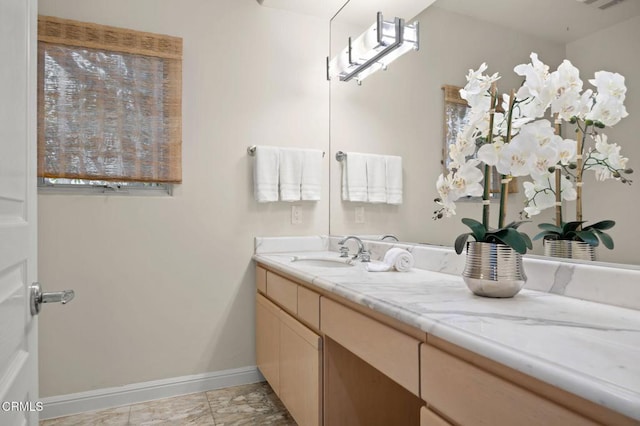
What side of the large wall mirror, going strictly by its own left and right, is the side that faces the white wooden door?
front

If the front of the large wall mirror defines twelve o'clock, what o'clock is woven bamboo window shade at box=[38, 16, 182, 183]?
The woven bamboo window shade is roughly at 1 o'clock from the large wall mirror.

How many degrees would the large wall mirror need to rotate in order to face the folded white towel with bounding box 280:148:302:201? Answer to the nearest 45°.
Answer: approximately 45° to its right

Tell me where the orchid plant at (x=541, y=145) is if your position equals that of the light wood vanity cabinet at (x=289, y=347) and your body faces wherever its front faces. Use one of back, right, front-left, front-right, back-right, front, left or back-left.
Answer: left

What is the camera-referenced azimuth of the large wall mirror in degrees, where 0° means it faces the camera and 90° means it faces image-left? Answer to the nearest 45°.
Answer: approximately 45°

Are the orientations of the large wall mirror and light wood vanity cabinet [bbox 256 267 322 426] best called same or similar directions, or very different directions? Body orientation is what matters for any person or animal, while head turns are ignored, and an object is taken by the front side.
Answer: same or similar directions

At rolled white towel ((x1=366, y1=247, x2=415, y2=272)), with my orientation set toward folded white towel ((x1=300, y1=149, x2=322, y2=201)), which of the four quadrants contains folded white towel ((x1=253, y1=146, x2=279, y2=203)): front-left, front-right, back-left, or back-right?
front-left

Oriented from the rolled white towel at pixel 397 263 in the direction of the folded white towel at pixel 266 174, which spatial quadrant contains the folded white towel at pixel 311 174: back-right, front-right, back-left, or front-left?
front-right

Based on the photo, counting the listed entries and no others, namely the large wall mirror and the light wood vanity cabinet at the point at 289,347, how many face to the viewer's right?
0
